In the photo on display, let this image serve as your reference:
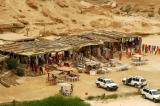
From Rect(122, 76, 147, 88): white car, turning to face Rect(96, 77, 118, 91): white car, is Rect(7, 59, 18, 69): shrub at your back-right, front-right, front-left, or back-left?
front-right

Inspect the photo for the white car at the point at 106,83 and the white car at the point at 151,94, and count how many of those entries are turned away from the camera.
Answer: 0
